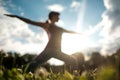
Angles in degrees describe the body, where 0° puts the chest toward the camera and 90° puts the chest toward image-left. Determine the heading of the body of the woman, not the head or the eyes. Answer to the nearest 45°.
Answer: approximately 315°
